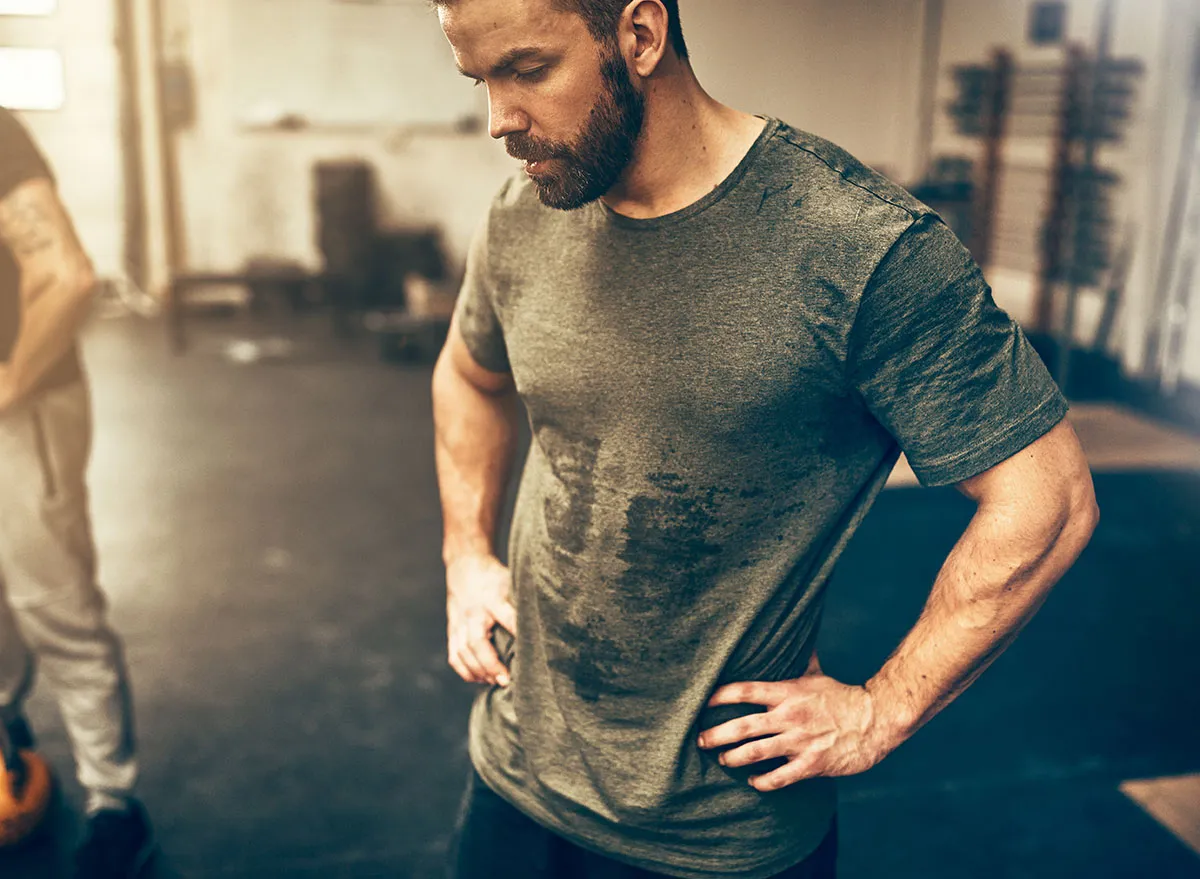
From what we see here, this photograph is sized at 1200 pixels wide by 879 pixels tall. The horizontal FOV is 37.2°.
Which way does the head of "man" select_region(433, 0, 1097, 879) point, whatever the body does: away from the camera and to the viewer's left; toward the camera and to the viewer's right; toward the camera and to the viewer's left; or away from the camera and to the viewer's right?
toward the camera and to the viewer's left

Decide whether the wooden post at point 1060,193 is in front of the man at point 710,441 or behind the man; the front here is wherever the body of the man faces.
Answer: behind

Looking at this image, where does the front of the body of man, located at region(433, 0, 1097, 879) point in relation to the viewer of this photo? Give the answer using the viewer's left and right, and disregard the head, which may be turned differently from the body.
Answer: facing the viewer and to the left of the viewer

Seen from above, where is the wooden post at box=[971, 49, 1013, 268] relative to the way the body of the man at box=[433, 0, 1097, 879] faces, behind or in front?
behind

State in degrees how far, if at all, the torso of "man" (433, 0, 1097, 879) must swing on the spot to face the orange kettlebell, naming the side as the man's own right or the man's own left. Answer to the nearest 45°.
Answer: approximately 90° to the man's own right
